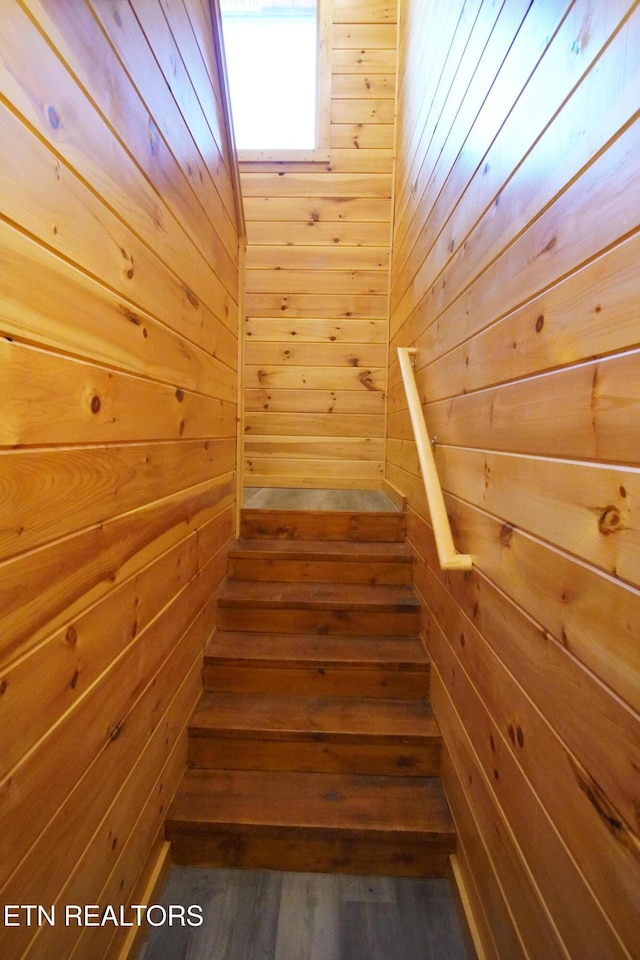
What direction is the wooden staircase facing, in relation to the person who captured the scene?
facing the viewer
